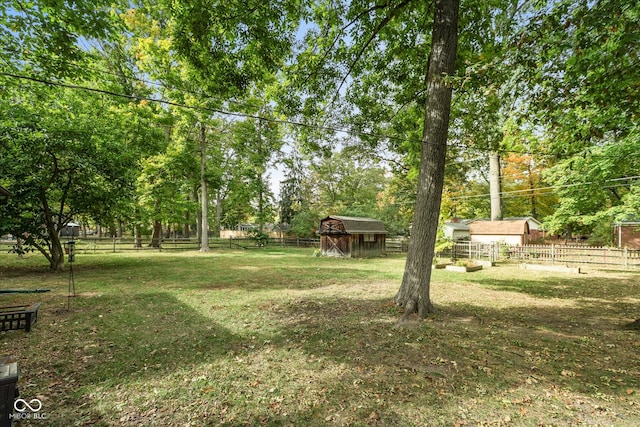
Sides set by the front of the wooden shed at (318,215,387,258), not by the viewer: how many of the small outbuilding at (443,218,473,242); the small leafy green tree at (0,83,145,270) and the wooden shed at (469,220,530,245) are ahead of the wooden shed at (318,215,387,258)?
1

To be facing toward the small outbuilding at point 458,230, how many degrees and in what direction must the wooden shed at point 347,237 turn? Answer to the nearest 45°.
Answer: approximately 180°

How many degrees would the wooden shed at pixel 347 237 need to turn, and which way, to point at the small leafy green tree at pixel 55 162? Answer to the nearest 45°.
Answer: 0° — it already faces it

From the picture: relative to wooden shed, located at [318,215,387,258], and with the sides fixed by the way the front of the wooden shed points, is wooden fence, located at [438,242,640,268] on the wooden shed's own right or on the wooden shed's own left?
on the wooden shed's own left

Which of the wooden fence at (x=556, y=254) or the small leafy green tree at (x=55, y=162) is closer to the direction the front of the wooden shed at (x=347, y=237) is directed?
the small leafy green tree

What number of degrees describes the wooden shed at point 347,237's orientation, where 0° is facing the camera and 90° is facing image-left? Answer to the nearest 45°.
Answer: approximately 45°
